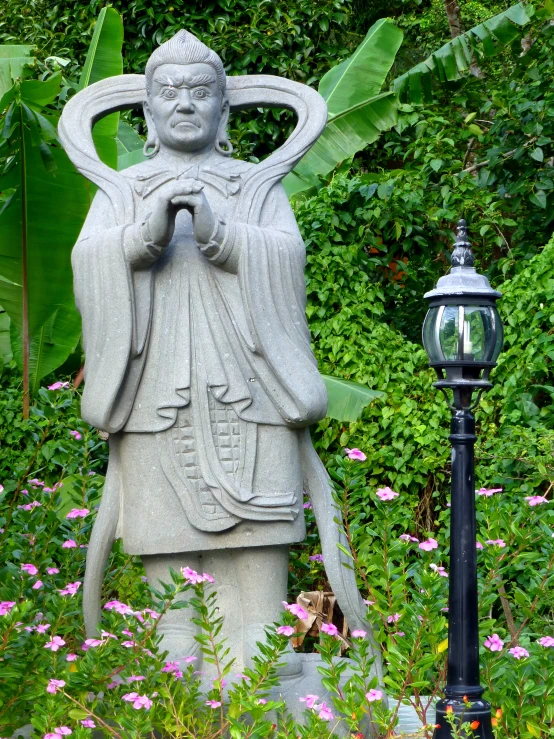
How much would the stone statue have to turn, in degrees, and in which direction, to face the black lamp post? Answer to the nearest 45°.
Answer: approximately 45° to its left

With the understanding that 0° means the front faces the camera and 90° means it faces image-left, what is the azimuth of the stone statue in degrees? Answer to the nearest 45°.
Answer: approximately 0°

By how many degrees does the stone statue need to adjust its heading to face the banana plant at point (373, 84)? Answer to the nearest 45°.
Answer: approximately 180°

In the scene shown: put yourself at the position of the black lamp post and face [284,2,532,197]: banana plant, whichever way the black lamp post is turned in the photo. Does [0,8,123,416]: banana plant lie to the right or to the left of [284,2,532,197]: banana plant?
left

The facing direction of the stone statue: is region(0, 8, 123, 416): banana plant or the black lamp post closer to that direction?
the black lamp post

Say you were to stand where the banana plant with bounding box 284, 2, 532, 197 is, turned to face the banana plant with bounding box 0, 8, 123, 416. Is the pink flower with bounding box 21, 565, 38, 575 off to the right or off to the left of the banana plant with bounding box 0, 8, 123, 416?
left

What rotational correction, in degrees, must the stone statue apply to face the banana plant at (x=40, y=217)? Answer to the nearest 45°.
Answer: approximately 135° to its right
